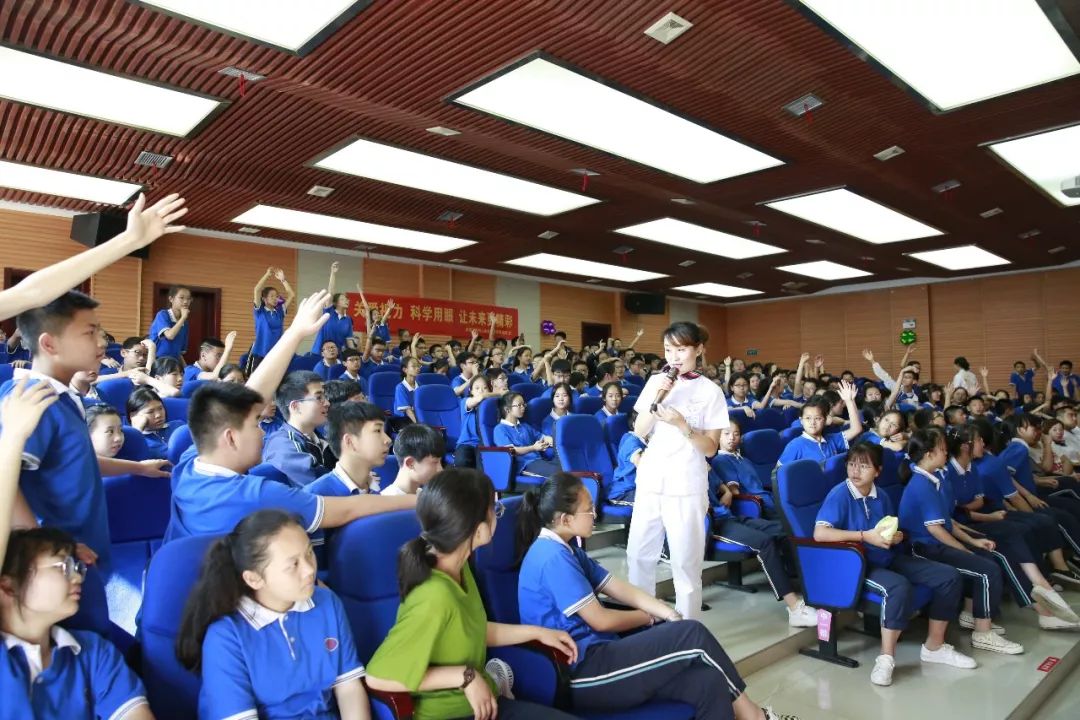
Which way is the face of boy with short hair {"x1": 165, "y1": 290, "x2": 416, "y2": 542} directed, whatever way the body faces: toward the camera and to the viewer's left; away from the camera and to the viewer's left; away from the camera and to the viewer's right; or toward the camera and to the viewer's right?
away from the camera and to the viewer's right

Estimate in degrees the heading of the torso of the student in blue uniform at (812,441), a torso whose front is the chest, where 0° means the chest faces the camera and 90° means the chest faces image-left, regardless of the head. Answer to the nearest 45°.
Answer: approximately 0°

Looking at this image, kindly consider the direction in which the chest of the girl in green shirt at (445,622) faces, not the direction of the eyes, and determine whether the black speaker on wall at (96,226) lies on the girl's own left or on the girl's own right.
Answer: on the girl's own left

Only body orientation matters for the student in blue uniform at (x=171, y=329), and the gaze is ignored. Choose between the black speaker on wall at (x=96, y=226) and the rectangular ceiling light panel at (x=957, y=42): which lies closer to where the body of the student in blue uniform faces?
the rectangular ceiling light panel

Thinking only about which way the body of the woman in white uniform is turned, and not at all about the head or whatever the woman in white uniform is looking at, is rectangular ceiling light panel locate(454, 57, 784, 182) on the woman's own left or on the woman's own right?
on the woman's own right

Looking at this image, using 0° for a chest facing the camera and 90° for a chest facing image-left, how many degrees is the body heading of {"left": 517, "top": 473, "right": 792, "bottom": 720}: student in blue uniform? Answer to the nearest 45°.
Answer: approximately 270°

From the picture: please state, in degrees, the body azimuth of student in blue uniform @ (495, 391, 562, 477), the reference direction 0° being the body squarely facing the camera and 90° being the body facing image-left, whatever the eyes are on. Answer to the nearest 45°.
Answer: approximately 315°

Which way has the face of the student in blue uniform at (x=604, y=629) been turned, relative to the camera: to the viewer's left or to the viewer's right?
to the viewer's right

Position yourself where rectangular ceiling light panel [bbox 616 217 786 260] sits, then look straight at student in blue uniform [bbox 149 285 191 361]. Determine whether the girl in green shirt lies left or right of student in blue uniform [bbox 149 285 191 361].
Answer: left
